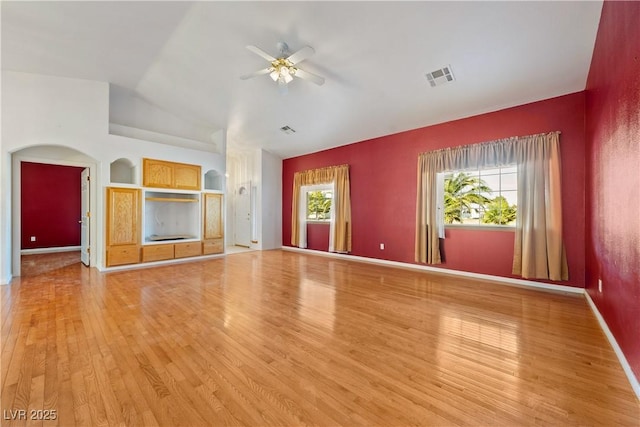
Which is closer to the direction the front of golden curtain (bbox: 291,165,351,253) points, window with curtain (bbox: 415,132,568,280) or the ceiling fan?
the ceiling fan

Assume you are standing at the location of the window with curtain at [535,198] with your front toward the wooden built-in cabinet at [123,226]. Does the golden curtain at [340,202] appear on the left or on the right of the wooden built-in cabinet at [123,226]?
right

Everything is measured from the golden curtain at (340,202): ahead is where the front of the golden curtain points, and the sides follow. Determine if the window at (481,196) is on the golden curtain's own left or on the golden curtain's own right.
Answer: on the golden curtain's own left

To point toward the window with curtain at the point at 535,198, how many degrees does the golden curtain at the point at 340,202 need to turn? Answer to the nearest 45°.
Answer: approximately 90° to its left

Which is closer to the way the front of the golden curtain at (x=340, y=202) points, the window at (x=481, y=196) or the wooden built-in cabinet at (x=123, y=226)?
the wooden built-in cabinet

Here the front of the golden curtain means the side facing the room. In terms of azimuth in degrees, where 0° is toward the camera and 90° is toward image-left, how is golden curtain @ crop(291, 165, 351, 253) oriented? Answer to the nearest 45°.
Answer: approximately 45°

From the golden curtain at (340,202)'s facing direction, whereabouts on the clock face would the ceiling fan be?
The ceiling fan is roughly at 11 o'clock from the golden curtain.

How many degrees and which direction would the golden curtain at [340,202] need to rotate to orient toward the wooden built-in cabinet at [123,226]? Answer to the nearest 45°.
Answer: approximately 45° to its right

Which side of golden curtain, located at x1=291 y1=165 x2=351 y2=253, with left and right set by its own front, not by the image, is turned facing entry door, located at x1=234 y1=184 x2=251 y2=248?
right

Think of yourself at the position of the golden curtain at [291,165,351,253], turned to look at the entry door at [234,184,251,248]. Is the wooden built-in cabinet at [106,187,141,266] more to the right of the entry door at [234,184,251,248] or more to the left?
left
